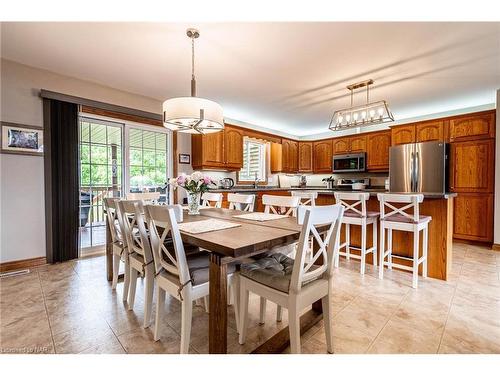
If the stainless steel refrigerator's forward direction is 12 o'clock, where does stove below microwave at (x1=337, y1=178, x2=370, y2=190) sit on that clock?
The stove below microwave is roughly at 4 o'clock from the stainless steel refrigerator.

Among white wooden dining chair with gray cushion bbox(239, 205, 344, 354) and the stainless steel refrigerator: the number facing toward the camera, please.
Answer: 1

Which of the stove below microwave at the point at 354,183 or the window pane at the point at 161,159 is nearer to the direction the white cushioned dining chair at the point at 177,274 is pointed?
the stove below microwave

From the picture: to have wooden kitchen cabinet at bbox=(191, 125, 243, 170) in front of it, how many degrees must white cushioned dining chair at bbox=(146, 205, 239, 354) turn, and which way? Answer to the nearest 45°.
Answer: approximately 45° to its left

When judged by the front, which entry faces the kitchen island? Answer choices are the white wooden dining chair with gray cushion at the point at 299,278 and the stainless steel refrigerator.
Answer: the stainless steel refrigerator

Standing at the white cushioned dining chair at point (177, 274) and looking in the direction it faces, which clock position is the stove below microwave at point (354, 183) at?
The stove below microwave is roughly at 12 o'clock from the white cushioned dining chair.

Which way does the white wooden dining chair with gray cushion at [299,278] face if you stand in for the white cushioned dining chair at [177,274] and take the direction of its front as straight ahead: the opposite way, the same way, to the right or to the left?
to the left

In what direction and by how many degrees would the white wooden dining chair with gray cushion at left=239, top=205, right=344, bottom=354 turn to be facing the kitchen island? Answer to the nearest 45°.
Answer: approximately 90° to its right

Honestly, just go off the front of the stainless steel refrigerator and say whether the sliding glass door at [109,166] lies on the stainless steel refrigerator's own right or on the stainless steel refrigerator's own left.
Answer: on the stainless steel refrigerator's own right

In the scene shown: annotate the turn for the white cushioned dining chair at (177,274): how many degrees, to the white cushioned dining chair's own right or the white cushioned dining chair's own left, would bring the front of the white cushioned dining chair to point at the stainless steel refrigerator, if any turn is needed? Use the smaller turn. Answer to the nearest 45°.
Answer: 0° — it already faces it

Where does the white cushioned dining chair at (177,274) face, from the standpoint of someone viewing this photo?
facing away from the viewer and to the right of the viewer

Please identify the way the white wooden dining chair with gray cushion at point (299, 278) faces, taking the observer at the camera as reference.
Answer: facing away from the viewer and to the left of the viewer

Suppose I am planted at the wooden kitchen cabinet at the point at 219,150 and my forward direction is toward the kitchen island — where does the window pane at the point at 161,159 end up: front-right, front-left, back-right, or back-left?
back-right

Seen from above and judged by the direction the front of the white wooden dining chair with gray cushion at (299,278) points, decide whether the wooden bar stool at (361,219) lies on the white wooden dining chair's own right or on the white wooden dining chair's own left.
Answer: on the white wooden dining chair's own right

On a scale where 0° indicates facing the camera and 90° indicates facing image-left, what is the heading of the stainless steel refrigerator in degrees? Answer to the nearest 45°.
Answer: approximately 0°

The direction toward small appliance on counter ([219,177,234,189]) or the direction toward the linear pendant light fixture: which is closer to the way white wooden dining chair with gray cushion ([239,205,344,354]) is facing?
the small appliance on counter

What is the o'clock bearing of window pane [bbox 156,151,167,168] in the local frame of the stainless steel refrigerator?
The window pane is roughly at 2 o'clock from the stainless steel refrigerator.
